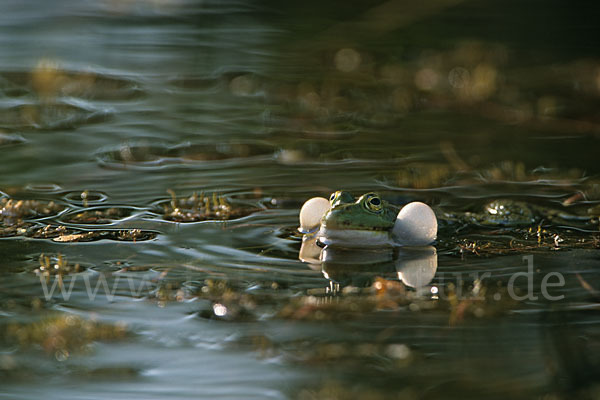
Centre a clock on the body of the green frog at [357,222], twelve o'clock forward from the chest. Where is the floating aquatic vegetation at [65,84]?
The floating aquatic vegetation is roughly at 3 o'clock from the green frog.

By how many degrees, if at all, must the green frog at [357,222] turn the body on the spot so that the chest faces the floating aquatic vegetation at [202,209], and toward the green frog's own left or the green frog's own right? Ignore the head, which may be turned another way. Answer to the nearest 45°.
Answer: approximately 90° to the green frog's own right

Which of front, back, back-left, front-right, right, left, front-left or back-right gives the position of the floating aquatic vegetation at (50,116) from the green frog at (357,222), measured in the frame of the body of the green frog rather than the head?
right

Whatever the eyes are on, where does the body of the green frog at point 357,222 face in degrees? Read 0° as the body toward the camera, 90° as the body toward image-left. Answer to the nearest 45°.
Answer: approximately 45°

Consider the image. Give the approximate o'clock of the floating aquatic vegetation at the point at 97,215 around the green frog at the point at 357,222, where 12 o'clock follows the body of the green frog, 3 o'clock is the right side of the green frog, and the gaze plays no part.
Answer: The floating aquatic vegetation is roughly at 2 o'clock from the green frog.

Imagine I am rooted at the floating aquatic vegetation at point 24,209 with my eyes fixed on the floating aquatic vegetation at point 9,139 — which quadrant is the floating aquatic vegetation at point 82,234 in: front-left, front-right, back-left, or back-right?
back-right

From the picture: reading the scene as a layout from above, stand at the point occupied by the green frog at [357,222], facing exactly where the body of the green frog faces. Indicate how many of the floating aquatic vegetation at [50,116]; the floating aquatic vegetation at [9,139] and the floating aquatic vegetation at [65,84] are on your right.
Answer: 3

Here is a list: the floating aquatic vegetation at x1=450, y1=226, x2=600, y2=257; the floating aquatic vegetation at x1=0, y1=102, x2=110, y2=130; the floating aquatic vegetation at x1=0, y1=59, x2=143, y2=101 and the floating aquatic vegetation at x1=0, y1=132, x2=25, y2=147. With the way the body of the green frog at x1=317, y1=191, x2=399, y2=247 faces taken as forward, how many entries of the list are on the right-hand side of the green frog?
3

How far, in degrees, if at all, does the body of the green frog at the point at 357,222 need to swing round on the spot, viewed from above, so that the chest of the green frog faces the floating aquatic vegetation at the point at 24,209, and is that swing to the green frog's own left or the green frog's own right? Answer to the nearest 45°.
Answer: approximately 45° to the green frog's own right

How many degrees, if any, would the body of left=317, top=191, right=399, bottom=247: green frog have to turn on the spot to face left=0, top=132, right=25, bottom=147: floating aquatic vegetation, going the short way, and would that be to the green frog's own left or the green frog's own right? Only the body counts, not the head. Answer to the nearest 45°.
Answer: approximately 90° to the green frog's own right
